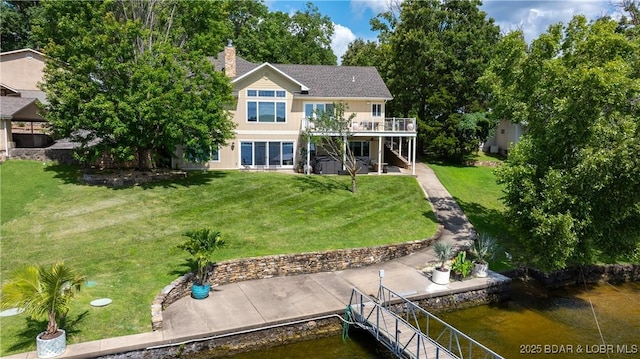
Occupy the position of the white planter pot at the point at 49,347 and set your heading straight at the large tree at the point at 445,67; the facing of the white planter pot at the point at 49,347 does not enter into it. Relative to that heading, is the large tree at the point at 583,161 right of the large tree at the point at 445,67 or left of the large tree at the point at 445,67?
right

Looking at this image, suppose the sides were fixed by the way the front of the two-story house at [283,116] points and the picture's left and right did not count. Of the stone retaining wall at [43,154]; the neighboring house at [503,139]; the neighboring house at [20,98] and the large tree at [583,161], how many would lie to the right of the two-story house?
2

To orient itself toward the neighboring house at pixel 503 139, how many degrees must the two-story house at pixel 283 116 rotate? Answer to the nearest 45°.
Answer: approximately 90° to its left

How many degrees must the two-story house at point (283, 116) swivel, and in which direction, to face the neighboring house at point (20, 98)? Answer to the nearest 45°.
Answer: approximately 90° to its right

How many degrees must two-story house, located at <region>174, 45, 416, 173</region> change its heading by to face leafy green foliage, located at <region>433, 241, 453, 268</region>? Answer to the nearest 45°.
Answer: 0° — it already faces it

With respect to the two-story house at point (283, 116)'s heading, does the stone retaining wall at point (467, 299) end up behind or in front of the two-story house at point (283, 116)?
in front

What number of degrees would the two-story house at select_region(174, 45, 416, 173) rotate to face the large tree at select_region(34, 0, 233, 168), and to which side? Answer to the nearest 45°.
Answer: approximately 45° to its right

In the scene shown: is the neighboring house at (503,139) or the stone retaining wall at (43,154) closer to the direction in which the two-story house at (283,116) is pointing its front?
the stone retaining wall

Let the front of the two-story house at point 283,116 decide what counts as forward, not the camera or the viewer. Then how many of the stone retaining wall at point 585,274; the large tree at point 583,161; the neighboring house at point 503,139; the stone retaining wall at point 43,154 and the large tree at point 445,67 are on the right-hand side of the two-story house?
1

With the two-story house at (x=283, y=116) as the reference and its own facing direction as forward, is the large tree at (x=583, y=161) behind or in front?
in front

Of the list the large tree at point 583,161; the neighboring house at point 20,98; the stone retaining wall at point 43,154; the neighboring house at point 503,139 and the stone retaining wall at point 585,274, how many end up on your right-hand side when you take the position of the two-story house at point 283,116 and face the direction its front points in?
2

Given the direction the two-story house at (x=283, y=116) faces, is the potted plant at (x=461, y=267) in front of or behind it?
in front

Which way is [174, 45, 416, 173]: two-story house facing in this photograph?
toward the camera

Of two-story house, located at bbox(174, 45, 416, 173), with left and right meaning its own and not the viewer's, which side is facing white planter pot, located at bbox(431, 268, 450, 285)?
front

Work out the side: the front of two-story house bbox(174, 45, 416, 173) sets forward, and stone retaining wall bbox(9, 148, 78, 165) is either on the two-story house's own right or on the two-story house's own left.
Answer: on the two-story house's own right

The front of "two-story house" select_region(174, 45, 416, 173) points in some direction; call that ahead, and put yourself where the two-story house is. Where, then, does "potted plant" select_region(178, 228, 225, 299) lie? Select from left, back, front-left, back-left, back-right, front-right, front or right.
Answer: front

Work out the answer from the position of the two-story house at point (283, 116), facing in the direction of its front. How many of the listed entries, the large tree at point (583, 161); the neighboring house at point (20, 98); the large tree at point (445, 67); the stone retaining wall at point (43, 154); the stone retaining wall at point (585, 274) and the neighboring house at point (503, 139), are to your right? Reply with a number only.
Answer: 2
